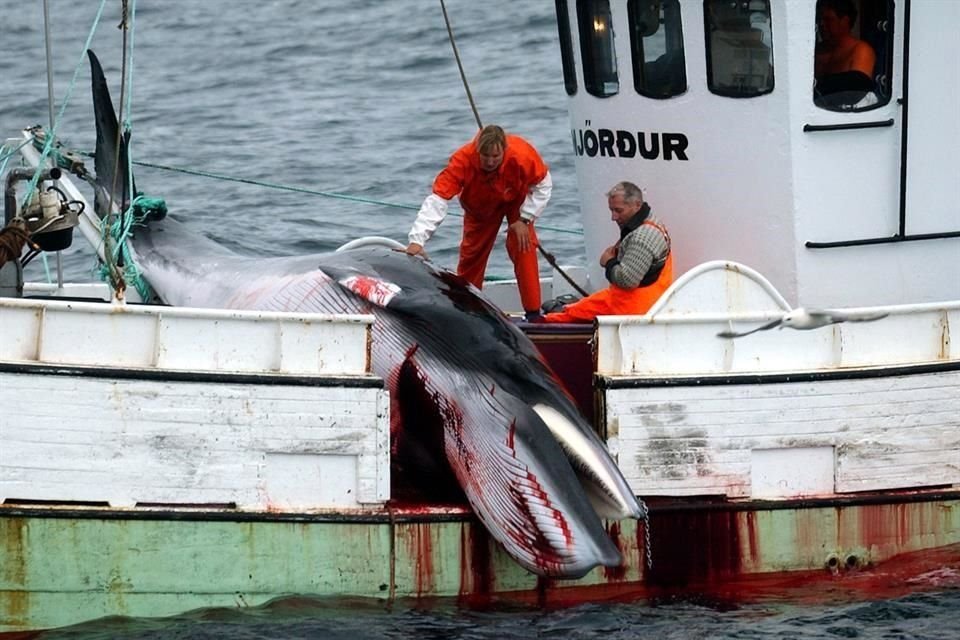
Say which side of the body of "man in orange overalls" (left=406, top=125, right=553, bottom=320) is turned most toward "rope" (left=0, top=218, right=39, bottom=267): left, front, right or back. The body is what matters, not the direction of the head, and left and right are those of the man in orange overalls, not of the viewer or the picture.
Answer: right

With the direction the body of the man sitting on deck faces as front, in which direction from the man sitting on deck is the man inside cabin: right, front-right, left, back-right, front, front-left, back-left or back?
back

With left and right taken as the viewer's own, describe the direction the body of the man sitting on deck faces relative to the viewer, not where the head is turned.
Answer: facing to the left of the viewer

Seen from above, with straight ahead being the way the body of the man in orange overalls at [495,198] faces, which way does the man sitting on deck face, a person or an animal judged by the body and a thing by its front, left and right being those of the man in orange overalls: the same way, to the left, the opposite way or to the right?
to the right

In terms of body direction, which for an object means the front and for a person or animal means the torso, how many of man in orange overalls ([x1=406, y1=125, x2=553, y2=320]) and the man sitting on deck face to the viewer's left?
1

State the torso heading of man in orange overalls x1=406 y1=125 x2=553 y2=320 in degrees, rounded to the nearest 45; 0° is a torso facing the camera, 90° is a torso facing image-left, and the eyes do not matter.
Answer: approximately 0°
